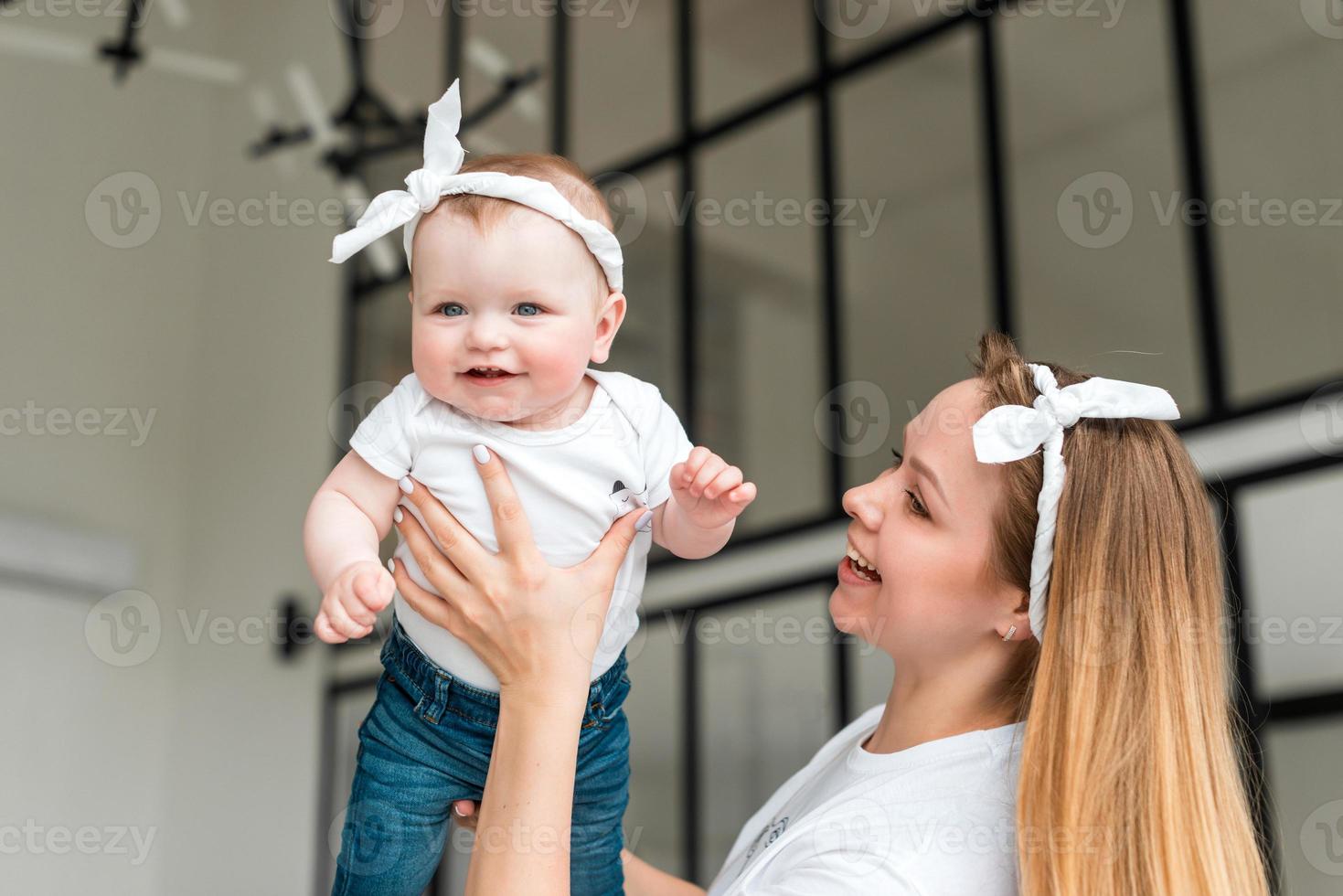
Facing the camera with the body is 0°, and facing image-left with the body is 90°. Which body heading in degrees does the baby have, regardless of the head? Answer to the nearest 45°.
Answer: approximately 0°

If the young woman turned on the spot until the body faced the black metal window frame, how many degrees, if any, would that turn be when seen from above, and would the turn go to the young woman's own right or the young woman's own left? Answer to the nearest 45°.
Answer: approximately 90° to the young woman's own right

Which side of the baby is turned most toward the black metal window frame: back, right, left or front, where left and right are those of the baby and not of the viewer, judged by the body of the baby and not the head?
back

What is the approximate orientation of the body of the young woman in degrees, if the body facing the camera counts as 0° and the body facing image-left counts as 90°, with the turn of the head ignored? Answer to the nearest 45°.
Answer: approximately 90°
